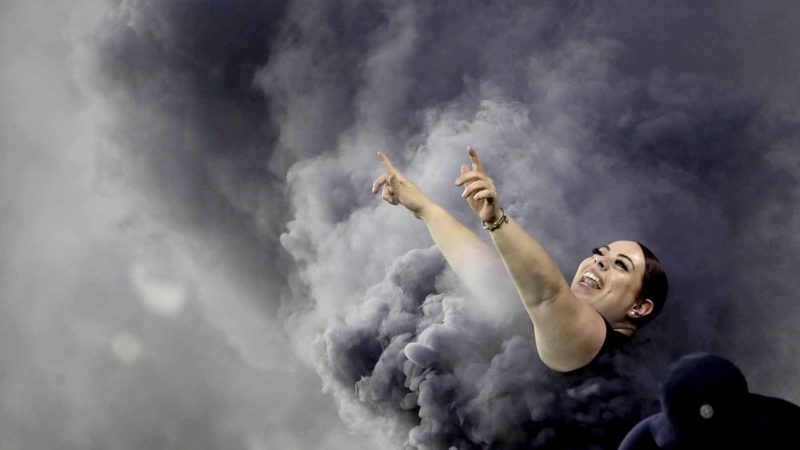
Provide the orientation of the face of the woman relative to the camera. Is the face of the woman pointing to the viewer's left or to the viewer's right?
to the viewer's left

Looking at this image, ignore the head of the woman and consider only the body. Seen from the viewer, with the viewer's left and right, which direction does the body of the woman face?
facing the viewer and to the left of the viewer
